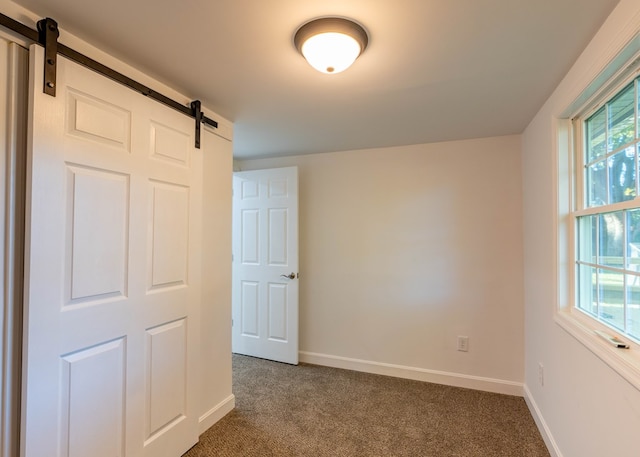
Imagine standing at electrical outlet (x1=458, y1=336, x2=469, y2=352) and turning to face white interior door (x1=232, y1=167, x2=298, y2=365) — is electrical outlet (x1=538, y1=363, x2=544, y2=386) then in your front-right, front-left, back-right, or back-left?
back-left

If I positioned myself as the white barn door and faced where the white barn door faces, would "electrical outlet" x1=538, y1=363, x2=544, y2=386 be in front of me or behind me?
in front

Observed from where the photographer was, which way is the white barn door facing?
facing the viewer and to the right of the viewer

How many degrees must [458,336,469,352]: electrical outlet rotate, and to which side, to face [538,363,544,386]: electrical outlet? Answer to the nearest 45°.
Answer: approximately 45° to its left

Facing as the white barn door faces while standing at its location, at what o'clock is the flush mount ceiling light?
The flush mount ceiling light is roughly at 12 o'clock from the white barn door.

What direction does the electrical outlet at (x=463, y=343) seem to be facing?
toward the camera

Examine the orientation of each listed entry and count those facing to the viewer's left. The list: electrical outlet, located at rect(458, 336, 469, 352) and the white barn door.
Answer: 0

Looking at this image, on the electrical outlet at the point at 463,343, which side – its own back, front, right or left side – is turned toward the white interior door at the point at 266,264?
right

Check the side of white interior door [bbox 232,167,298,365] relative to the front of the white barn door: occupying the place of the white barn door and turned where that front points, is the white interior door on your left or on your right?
on your left

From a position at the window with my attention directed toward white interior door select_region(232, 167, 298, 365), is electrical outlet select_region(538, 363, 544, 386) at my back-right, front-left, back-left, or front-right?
front-right

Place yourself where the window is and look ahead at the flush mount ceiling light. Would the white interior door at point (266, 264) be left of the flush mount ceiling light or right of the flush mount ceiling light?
right

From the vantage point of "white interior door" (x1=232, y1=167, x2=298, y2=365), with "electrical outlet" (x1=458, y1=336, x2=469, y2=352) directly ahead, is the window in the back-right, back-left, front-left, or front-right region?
front-right
